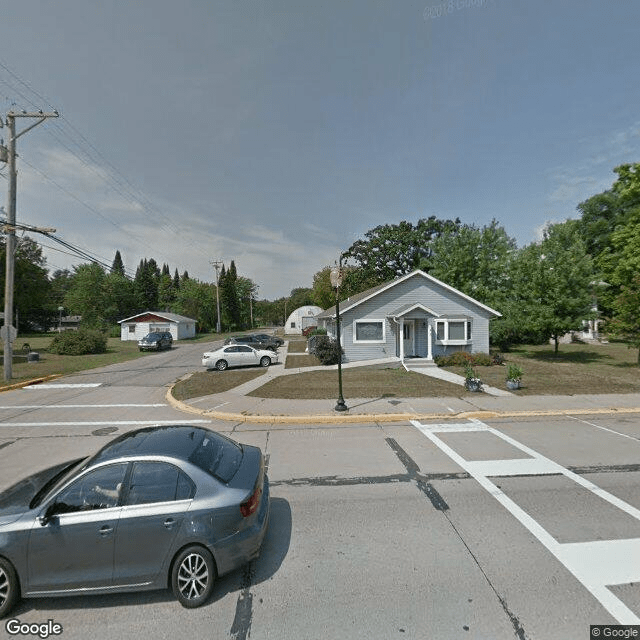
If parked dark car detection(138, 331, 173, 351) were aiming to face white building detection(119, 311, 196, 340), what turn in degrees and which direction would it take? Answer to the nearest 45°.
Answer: approximately 135° to its right

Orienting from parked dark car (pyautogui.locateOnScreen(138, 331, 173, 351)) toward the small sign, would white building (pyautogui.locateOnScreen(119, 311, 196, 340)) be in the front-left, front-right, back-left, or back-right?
back-right

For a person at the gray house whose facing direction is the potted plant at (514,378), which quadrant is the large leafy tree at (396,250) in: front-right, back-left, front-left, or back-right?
back-left

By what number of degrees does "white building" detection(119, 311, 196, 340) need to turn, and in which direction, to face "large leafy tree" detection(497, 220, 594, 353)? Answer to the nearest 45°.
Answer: approximately 45° to its left

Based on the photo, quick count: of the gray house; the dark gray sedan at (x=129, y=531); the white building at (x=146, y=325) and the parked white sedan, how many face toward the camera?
2

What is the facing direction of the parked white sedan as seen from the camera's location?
facing to the right of the viewer

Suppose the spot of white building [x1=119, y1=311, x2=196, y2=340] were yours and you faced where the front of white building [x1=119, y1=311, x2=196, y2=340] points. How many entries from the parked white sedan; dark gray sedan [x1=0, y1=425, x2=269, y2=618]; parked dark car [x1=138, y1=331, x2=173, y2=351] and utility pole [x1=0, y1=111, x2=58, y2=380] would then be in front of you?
4

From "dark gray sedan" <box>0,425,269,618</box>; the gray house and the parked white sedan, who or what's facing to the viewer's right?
the parked white sedan

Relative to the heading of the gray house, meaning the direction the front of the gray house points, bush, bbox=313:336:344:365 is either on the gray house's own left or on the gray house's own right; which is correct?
on the gray house's own right

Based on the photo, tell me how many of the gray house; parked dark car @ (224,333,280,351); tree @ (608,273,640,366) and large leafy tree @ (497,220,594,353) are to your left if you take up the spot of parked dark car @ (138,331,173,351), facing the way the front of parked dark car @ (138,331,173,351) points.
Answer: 4

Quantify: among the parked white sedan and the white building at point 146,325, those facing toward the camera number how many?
1
